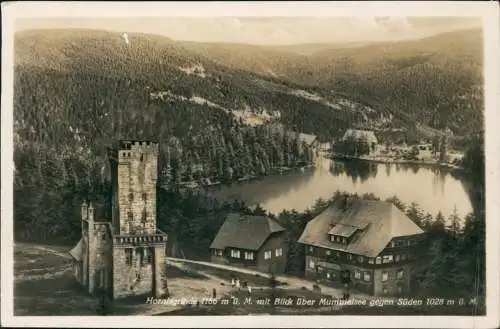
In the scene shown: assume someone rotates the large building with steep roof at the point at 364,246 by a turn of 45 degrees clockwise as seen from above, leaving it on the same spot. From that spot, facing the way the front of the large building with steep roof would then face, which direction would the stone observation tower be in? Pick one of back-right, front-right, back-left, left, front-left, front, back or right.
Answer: front

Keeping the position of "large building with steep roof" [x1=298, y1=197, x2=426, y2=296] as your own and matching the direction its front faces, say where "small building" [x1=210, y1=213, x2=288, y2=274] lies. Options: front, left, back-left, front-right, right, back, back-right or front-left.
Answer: front-right

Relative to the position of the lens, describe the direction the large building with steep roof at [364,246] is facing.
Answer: facing the viewer and to the left of the viewer
